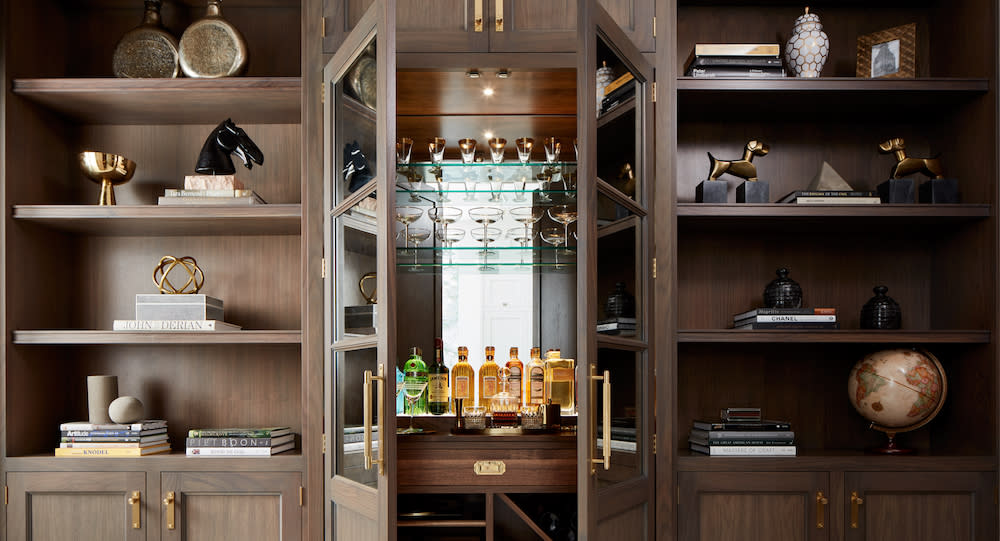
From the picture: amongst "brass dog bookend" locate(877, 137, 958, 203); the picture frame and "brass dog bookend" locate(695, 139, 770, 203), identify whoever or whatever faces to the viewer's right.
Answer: "brass dog bookend" locate(695, 139, 770, 203)

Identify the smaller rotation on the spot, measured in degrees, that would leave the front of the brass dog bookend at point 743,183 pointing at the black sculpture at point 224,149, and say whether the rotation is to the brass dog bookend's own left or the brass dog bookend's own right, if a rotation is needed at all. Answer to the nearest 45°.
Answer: approximately 180°

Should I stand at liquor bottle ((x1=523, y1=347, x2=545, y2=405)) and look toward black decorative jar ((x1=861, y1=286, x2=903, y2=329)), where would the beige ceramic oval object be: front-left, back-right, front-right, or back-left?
back-right

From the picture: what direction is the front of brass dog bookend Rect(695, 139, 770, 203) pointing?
to the viewer's right

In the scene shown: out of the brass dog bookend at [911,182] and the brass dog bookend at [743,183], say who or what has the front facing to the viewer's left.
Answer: the brass dog bookend at [911,182]

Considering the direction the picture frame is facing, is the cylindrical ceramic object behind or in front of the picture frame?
in front

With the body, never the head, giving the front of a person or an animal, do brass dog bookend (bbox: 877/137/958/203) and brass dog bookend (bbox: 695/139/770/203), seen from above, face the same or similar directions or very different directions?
very different directions

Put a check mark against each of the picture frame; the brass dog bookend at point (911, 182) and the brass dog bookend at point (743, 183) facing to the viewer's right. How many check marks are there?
1

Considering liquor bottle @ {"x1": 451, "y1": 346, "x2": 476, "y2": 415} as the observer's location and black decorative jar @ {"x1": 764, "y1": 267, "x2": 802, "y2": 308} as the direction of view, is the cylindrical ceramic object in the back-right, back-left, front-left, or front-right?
back-right

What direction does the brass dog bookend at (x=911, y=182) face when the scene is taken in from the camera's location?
facing to the left of the viewer

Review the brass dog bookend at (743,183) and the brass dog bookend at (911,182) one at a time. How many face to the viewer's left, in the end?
1
